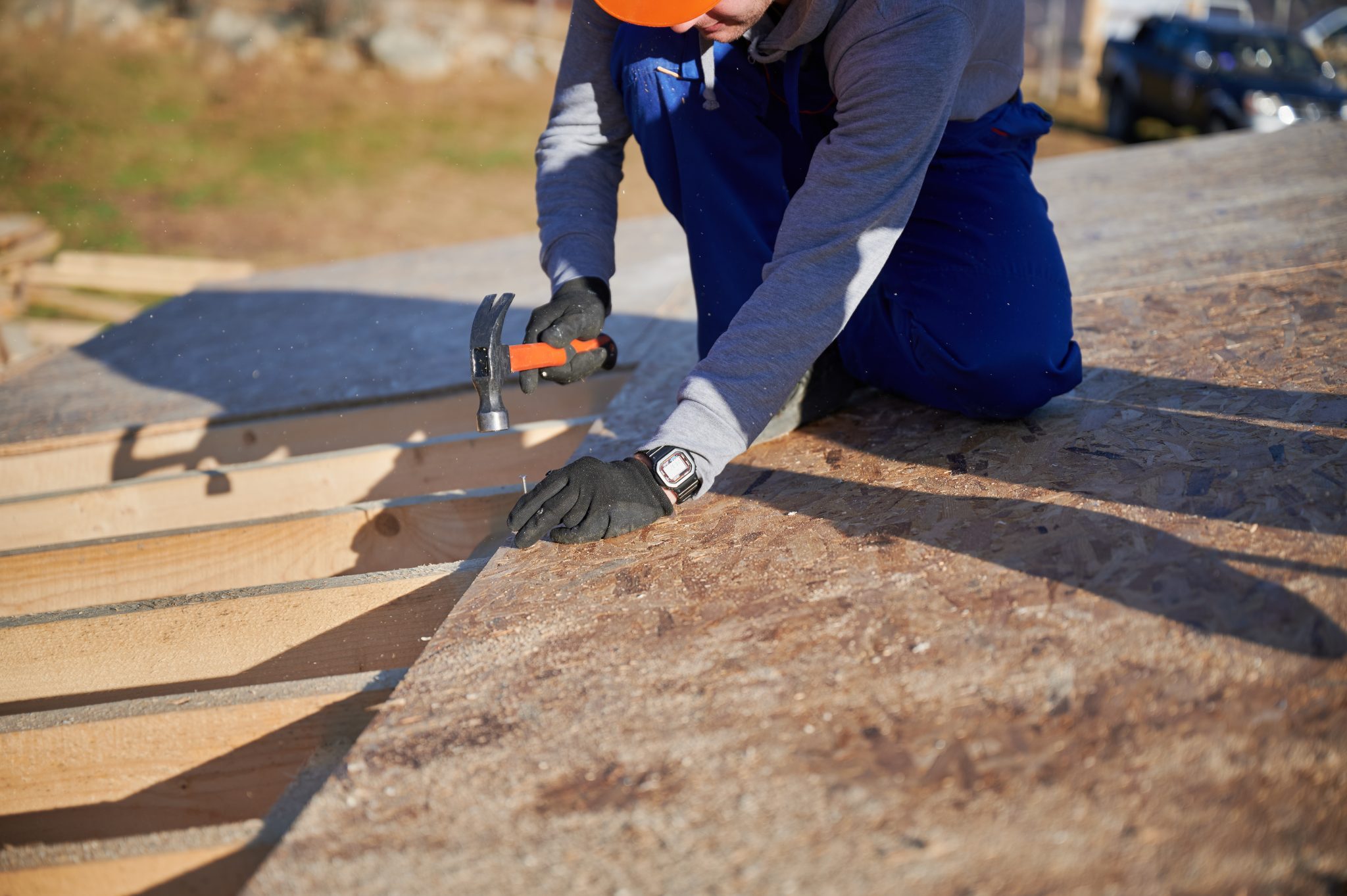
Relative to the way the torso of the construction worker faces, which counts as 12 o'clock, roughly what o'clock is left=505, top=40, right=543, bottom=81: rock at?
The rock is roughly at 4 o'clock from the construction worker.

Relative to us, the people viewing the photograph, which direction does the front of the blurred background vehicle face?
facing the viewer and to the right of the viewer

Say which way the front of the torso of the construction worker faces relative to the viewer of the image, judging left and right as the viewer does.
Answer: facing the viewer and to the left of the viewer

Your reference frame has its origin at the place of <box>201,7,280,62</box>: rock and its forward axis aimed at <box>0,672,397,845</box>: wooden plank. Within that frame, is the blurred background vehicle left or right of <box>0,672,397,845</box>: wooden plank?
left

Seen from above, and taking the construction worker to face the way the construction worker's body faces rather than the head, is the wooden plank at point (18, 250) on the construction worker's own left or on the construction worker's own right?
on the construction worker's own right

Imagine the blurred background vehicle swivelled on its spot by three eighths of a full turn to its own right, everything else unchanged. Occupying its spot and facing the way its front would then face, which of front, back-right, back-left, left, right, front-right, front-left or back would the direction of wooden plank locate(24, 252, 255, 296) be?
front-left

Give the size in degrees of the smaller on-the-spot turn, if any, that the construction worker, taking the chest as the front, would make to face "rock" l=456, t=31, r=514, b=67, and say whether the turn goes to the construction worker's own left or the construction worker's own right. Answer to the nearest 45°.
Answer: approximately 135° to the construction worker's own right

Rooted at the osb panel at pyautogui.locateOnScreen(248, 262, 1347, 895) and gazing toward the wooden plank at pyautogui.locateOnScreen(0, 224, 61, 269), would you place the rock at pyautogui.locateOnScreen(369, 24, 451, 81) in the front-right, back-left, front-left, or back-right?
front-right

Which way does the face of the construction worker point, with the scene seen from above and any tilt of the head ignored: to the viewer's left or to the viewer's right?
to the viewer's left

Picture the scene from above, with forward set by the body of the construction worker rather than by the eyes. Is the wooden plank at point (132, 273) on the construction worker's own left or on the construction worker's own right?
on the construction worker's own right

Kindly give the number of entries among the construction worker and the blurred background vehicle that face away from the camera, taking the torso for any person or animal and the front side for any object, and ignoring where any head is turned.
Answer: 0

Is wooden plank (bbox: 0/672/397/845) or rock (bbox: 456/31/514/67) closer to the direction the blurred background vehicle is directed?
the wooden plank

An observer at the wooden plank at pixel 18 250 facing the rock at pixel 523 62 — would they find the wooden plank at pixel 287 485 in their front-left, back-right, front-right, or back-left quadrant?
back-right

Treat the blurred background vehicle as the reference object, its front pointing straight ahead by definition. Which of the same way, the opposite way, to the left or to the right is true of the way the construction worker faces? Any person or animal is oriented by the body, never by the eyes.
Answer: to the right
